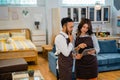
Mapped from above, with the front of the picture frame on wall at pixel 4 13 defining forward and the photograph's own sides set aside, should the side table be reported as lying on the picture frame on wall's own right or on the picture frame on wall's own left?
on the picture frame on wall's own left

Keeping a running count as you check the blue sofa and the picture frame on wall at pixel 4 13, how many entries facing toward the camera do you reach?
2

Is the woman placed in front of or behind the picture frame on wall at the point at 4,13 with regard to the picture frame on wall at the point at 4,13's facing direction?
in front

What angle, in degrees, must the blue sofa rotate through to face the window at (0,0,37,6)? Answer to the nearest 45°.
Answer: approximately 135° to its right

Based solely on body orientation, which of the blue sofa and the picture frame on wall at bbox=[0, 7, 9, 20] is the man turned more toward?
the blue sofa

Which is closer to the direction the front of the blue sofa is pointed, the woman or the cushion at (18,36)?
the woman

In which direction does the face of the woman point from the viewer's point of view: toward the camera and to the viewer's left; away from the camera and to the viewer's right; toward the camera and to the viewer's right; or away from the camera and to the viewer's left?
toward the camera and to the viewer's left

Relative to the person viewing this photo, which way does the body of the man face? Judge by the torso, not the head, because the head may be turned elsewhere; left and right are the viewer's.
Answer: facing to the right of the viewer

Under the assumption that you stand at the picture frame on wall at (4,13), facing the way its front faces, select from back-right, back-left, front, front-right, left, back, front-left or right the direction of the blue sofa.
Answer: front-left

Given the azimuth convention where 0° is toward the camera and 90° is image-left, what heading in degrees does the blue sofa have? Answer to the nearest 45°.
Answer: approximately 0°
